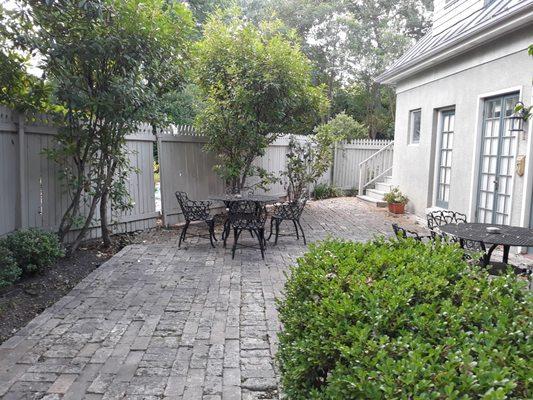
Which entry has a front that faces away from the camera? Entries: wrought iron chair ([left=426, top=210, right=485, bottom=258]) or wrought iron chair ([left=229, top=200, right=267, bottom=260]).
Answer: wrought iron chair ([left=229, top=200, right=267, bottom=260])

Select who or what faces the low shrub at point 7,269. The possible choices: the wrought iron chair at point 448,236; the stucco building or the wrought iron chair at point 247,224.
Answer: the stucco building

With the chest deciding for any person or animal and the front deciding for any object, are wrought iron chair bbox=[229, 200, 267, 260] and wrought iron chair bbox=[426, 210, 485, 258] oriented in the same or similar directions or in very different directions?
very different directions

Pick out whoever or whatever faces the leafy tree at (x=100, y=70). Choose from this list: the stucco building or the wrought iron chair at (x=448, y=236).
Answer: the stucco building

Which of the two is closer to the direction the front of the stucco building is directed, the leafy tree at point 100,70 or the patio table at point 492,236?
the leafy tree

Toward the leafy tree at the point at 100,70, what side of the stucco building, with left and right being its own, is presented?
front

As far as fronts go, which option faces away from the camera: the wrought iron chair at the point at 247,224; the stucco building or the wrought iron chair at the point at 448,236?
the wrought iron chair at the point at 247,224

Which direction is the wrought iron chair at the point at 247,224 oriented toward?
away from the camera

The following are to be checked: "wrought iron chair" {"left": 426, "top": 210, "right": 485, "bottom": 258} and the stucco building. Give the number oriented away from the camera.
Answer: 0

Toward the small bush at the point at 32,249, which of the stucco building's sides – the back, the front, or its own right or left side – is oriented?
front

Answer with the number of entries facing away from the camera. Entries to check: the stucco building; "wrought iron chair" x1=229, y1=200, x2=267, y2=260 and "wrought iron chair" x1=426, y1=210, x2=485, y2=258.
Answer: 1

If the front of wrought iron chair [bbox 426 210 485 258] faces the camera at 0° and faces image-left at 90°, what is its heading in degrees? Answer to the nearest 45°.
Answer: approximately 315°

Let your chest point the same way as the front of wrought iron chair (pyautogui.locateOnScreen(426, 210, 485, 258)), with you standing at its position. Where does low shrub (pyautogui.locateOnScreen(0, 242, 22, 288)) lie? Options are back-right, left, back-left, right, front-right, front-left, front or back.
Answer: right

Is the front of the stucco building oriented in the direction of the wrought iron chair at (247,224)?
yes

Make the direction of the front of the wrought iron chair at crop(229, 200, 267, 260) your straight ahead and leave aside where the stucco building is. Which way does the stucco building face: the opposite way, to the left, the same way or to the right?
to the left
